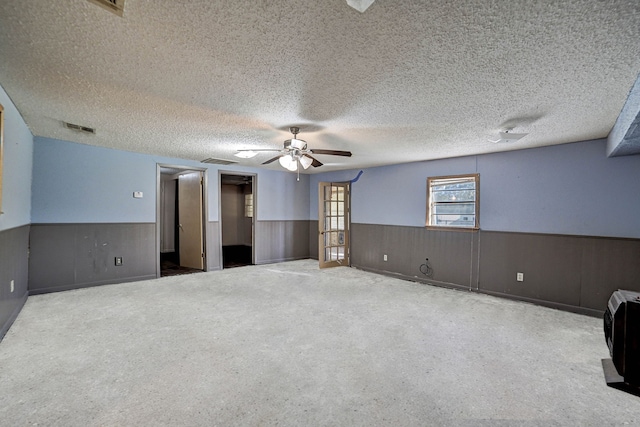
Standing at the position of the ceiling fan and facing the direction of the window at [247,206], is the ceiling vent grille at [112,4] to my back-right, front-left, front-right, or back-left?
back-left

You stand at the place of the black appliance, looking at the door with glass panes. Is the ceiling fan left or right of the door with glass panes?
left

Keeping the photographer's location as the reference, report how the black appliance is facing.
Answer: facing to the left of the viewer

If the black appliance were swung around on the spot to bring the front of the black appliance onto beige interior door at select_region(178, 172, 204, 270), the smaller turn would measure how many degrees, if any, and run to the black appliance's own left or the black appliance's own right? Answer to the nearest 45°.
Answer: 0° — it already faces it

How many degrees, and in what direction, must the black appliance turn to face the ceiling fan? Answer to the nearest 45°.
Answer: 0° — it already faces it

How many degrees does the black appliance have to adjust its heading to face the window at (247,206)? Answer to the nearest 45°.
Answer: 0° — it already faces it

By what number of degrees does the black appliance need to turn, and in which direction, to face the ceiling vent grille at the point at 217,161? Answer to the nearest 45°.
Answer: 0° — it already faces it

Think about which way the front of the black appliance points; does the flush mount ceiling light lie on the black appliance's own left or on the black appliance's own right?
on the black appliance's own left

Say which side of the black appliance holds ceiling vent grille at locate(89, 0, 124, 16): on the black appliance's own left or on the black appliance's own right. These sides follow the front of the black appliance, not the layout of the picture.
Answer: on the black appliance's own left
